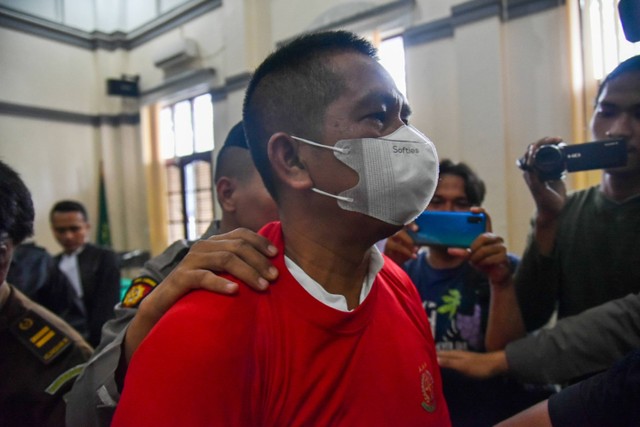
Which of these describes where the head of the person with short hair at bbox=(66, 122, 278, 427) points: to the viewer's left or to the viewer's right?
to the viewer's right

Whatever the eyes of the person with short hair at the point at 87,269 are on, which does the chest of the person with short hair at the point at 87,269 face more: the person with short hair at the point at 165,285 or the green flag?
the person with short hair

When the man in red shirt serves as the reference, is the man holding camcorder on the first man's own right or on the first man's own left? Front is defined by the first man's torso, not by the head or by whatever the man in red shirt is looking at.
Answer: on the first man's own left

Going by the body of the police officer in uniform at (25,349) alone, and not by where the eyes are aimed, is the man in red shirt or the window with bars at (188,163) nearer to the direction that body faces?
the man in red shirt

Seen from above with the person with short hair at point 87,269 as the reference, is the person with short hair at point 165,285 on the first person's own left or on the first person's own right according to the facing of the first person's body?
on the first person's own left

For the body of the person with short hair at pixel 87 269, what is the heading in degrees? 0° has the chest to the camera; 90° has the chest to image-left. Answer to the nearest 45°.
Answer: approximately 45°
